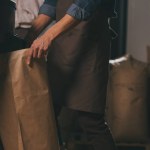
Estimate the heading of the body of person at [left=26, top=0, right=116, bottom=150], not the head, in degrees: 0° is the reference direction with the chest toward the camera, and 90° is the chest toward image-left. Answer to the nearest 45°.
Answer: approximately 45°

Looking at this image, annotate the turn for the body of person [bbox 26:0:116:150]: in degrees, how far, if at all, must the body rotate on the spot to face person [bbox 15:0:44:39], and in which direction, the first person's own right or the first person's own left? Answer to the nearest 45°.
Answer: approximately 90° to the first person's own right
